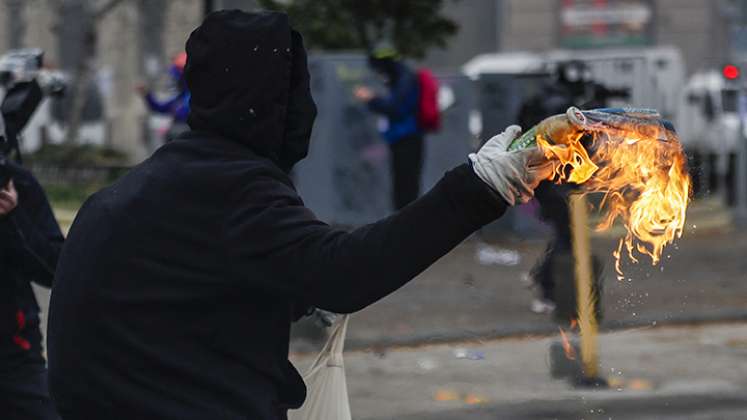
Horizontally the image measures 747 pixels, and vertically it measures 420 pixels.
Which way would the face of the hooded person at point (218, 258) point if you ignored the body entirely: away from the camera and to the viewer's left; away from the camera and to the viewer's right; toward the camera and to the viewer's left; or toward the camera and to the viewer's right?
away from the camera and to the viewer's right

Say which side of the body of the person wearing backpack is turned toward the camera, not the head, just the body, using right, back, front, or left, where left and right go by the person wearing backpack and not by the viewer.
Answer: left

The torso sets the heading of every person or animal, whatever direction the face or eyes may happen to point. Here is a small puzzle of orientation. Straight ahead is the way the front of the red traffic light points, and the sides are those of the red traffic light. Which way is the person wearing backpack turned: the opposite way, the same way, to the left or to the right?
to the right

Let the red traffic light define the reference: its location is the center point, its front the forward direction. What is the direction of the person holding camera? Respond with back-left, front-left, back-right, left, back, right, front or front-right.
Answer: front

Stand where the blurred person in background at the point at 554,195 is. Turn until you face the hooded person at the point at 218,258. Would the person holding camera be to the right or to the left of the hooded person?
right

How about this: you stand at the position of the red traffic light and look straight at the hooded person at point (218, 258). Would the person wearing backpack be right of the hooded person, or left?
right

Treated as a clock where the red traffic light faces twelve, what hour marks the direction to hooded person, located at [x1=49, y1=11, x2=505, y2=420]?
The hooded person is roughly at 12 o'clock from the red traffic light.

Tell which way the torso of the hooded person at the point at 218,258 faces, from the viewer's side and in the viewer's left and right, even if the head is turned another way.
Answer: facing away from the viewer and to the right of the viewer

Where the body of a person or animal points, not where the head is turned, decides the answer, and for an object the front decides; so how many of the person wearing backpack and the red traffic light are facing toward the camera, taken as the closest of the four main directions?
1

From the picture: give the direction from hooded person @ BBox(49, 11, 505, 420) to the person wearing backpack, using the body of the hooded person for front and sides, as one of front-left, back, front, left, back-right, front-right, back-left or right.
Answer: front-left

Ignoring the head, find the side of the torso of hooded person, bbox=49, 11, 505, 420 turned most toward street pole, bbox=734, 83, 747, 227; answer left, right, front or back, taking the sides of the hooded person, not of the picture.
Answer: front

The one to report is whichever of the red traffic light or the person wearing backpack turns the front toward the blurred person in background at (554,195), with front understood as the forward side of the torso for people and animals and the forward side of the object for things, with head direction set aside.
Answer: the red traffic light

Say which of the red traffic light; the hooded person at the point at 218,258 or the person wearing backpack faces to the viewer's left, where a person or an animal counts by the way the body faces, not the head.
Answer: the person wearing backpack

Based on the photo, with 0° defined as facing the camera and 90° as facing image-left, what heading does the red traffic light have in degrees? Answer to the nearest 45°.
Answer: approximately 0°
